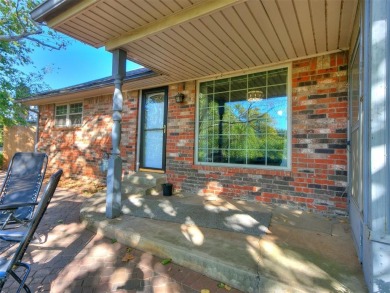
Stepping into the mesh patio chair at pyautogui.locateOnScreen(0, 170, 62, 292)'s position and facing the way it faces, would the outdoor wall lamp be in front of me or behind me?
behind

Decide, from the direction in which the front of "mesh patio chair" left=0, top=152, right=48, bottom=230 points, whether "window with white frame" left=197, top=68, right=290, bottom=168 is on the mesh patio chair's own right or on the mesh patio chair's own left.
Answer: on the mesh patio chair's own left

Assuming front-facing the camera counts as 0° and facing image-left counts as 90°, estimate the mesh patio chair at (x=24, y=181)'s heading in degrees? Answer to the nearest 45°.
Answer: approximately 45°

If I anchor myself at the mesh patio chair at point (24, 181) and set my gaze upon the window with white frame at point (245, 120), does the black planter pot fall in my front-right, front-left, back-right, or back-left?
front-left
